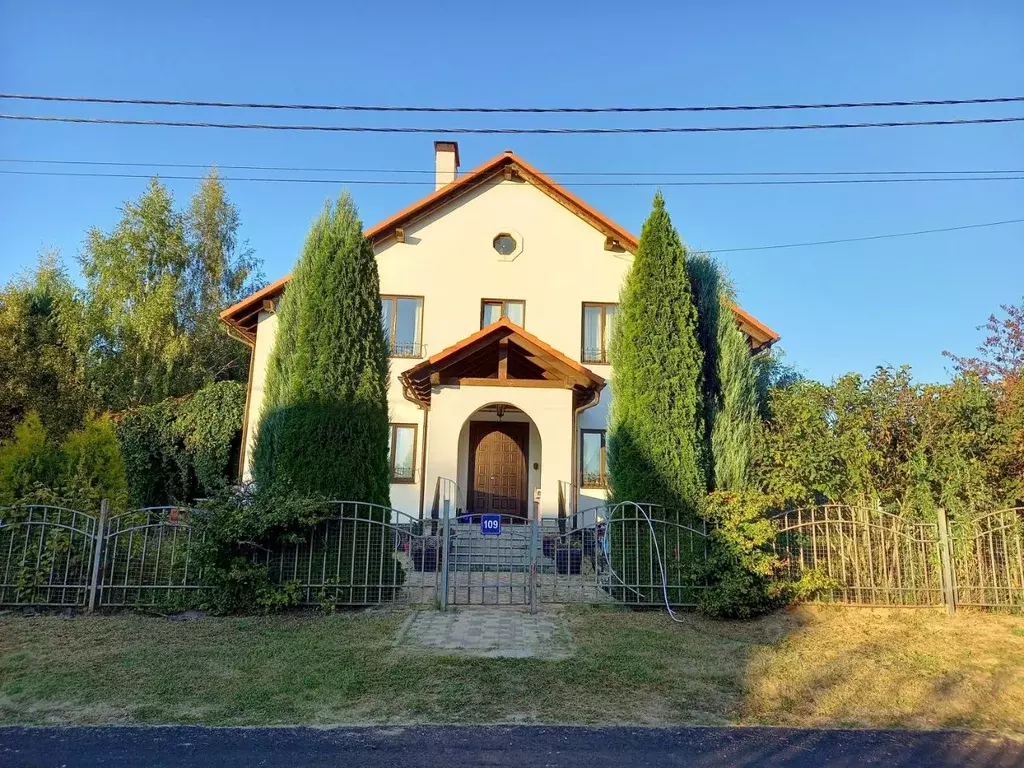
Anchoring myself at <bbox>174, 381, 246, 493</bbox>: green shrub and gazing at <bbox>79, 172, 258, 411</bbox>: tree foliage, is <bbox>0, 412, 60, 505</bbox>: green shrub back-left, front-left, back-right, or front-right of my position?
back-left

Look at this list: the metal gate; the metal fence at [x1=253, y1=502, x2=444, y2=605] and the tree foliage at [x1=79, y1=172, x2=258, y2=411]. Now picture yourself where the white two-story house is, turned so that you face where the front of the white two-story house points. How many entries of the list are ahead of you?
2

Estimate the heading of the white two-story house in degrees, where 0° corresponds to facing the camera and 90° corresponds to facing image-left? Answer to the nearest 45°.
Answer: approximately 0°

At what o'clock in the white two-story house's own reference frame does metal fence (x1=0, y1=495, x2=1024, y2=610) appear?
The metal fence is roughly at 12 o'clock from the white two-story house.

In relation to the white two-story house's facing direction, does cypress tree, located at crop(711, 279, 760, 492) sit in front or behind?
in front

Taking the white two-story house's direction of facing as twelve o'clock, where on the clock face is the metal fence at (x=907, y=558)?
The metal fence is roughly at 11 o'clock from the white two-story house.

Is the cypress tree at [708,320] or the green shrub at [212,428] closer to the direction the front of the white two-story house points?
the cypress tree

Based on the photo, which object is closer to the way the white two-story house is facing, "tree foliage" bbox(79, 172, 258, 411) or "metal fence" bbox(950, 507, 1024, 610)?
the metal fence

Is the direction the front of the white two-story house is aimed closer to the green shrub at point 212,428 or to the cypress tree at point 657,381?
the cypress tree

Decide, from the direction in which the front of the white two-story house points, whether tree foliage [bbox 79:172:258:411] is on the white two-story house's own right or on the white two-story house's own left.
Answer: on the white two-story house's own right

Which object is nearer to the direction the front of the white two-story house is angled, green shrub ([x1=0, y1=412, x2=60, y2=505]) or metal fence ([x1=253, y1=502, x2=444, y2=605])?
the metal fence

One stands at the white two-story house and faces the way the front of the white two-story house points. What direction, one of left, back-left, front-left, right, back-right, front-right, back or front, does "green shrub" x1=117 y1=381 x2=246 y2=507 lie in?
right

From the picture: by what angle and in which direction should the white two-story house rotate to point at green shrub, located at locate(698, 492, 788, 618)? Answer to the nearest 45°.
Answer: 0° — it already faces it
